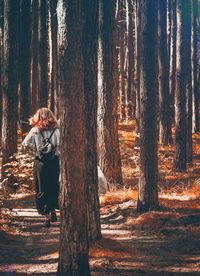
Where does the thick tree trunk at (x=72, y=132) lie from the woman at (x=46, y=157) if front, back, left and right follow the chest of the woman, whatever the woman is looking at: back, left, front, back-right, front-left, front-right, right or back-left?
back

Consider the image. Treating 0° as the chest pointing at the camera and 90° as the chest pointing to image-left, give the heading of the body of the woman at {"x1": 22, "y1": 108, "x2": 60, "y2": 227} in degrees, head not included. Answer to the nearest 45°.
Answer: approximately 180°

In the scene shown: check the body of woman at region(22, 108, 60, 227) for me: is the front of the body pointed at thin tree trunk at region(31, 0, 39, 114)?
yes

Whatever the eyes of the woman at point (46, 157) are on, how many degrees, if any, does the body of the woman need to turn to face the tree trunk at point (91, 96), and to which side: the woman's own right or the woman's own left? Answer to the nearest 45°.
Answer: approximately 180°

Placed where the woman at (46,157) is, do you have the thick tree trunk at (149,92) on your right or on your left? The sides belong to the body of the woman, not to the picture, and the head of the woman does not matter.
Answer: on your right

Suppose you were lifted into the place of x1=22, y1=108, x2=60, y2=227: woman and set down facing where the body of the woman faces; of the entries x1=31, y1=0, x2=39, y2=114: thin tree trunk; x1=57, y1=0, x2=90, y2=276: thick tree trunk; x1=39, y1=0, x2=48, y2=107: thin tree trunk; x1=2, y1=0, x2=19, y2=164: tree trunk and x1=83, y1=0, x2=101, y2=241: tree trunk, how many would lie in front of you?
3

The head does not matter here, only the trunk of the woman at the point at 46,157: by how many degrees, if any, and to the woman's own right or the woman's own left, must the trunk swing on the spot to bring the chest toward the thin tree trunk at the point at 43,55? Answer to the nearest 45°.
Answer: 0° — they already face it

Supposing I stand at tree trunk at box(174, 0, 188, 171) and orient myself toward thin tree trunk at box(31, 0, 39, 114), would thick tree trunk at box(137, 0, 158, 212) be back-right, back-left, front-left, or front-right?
back-left
